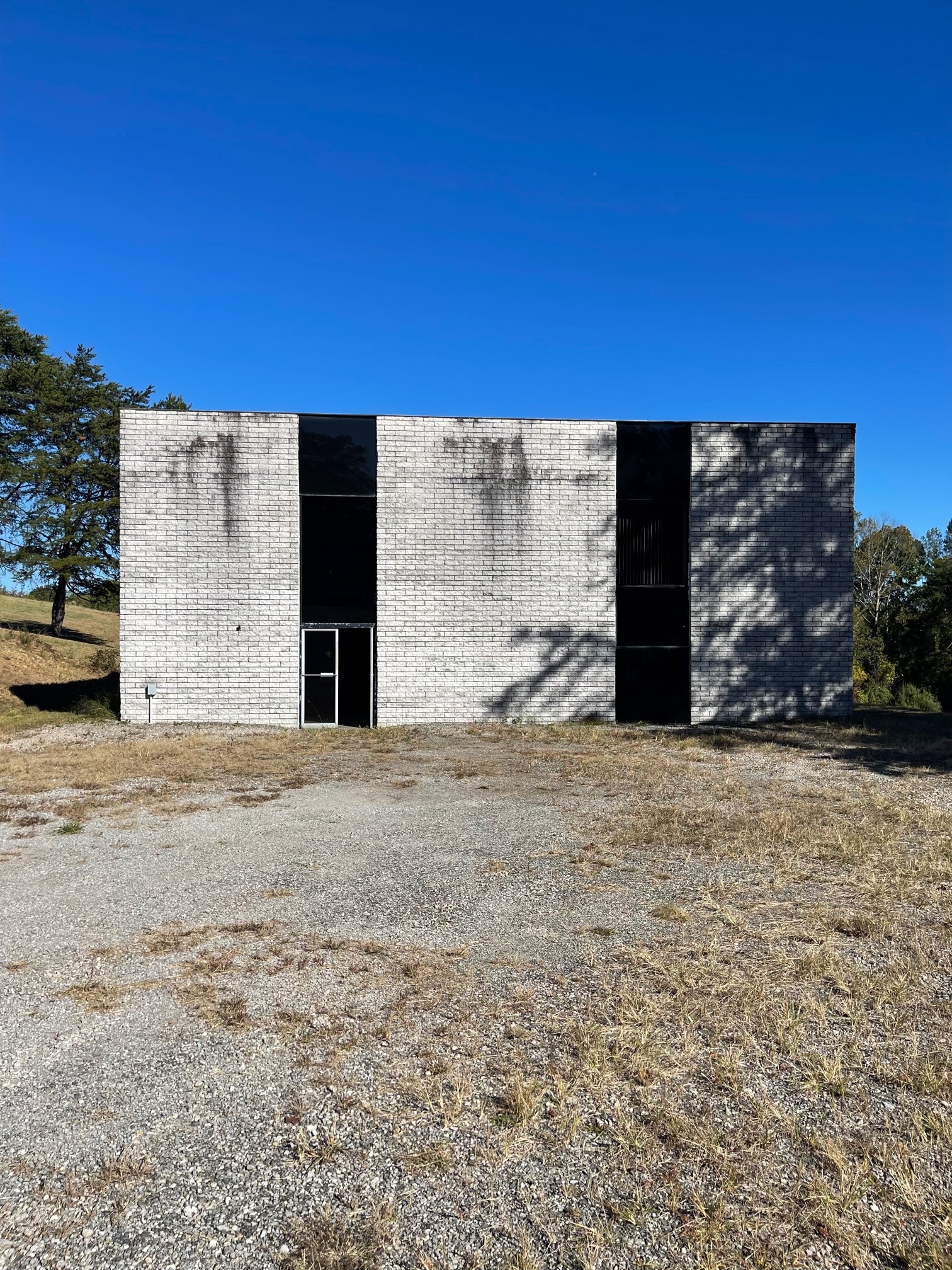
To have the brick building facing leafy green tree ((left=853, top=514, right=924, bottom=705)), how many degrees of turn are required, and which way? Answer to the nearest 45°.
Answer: approximately 135° to its left

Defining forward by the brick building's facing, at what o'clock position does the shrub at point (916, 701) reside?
The shrub is roughly at 8 o'clock from the brick building.

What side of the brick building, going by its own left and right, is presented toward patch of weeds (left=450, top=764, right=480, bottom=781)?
front

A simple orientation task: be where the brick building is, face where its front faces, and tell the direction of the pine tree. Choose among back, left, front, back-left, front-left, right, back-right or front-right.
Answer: back-right

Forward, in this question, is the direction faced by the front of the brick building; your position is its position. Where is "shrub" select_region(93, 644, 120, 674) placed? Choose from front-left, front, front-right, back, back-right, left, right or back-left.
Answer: back-right

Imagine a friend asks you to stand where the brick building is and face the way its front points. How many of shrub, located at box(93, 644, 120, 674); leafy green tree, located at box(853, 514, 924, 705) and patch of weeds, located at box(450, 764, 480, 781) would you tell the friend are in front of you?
1

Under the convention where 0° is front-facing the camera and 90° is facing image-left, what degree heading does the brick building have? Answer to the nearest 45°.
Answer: approximately 0°

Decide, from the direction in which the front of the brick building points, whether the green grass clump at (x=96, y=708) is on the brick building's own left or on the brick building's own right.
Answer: on the brick building's own right

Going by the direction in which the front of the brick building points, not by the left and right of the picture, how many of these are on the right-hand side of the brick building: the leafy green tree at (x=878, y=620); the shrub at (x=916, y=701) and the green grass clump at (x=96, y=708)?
1
